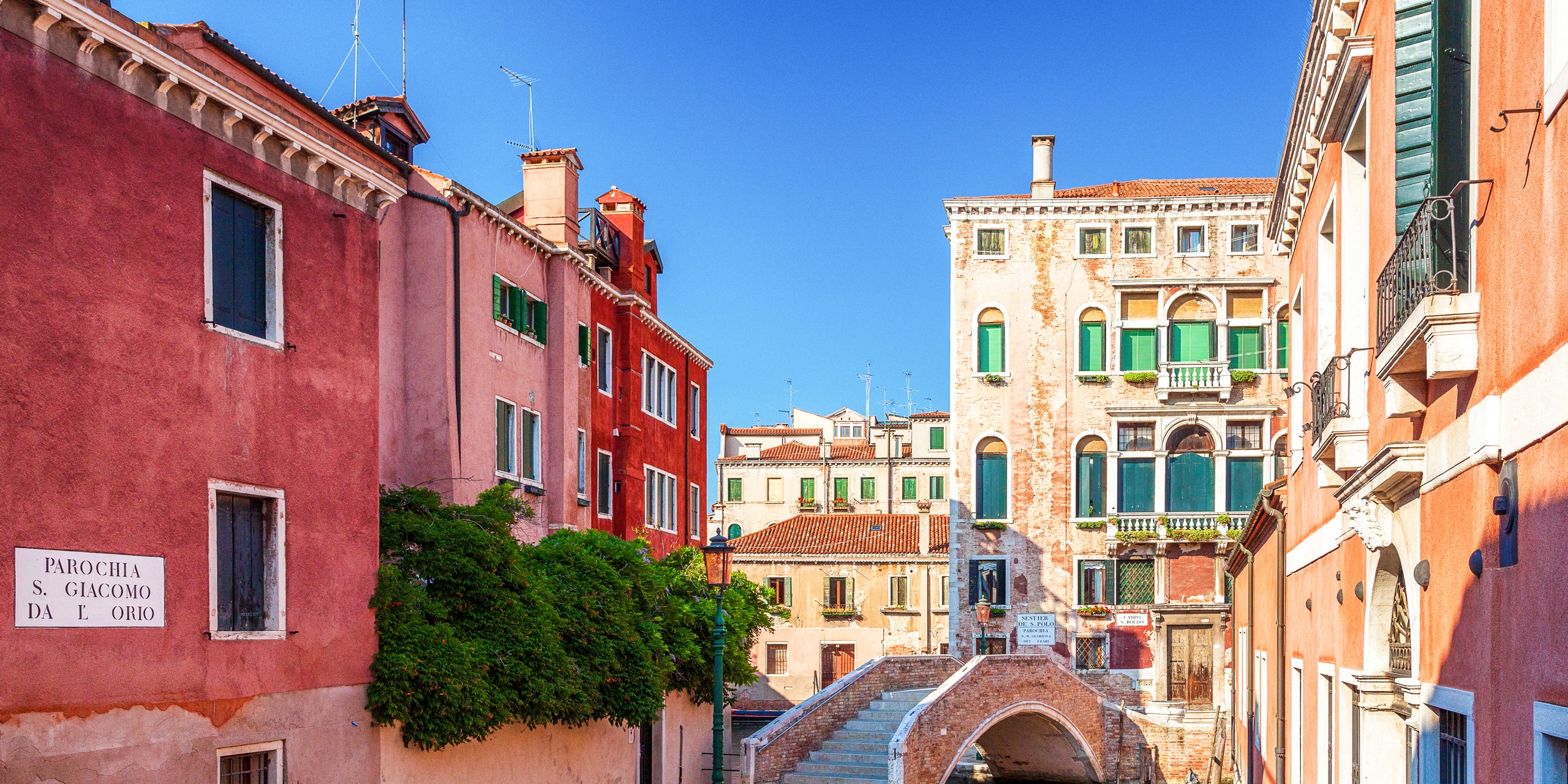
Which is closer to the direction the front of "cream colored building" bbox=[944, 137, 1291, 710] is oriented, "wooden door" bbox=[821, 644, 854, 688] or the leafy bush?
the leafy bush

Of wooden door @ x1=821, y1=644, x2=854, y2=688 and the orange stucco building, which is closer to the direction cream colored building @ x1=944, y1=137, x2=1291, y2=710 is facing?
the orange stucco building

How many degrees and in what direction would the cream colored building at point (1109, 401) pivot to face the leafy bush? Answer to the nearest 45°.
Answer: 0° — it already faces it

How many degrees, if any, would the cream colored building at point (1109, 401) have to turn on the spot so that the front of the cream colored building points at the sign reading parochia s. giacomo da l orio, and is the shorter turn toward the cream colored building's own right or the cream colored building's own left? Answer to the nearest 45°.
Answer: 0° — it already faces it

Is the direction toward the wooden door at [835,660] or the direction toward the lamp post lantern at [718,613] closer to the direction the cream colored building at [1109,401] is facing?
the lamp post lantern

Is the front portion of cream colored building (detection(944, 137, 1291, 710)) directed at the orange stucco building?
yes

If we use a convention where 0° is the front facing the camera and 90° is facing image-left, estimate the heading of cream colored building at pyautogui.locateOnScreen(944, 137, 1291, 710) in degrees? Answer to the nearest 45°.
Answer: approximately 0°

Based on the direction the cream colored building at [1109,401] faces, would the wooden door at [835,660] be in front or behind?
behind
